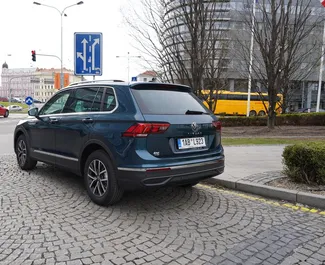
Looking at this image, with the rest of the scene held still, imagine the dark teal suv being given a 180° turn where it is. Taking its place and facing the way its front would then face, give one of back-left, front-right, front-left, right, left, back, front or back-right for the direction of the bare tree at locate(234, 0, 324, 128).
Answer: left

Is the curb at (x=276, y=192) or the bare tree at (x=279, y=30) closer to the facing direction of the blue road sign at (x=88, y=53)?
the curb

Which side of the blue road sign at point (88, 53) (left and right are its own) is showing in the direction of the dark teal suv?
front

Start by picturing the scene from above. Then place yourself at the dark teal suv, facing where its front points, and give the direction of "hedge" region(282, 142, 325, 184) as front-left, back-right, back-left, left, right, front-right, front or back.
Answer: back-right

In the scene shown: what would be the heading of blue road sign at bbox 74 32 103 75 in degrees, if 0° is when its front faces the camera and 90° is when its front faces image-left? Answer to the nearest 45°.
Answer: approximately 0°

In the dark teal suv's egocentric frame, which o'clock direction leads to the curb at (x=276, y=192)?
The curb is roughly at 4 o'clock from the dark teal suv.

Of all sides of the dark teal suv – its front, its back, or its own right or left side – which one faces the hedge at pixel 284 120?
right

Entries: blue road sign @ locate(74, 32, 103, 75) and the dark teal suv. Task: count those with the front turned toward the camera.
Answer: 1

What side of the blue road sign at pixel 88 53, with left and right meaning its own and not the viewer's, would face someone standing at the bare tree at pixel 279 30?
left

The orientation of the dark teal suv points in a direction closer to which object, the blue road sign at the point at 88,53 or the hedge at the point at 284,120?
the blue road sign

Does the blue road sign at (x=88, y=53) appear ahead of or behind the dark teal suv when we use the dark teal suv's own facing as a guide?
ahead

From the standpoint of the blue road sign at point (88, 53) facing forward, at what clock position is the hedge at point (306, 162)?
The hedge is roughly at 11 o'clock from the blue road sign.

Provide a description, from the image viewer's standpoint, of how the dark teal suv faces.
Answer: facing away from the viewer and to the left of the viewer
